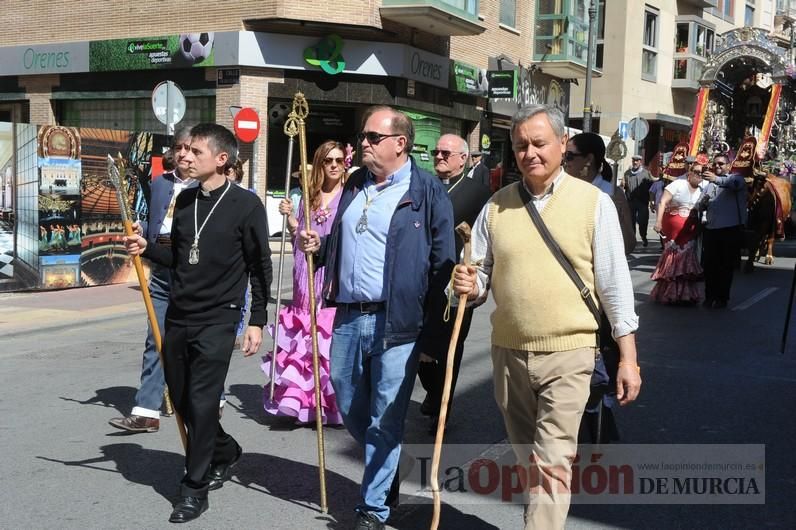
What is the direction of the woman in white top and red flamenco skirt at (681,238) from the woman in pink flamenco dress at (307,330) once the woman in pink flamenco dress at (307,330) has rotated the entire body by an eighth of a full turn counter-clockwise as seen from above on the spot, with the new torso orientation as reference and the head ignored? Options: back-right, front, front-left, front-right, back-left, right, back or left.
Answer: left

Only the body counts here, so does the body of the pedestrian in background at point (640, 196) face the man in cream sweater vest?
yes

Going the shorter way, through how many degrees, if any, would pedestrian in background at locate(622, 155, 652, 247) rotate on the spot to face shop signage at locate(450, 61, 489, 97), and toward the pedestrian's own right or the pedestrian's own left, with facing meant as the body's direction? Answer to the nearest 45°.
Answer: approximately 135° to the pedestrian's own right

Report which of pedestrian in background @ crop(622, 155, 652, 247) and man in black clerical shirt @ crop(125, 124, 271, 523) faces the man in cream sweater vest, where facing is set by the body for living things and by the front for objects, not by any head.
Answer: the pedestrian in background

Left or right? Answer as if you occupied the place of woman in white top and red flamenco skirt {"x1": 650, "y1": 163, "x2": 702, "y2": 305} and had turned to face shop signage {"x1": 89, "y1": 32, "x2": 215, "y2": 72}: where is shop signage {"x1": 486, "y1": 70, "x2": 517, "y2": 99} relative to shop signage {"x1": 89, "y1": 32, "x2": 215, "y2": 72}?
right

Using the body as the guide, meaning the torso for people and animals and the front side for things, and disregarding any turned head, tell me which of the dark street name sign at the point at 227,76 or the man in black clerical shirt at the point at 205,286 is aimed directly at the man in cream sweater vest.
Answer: the dark street name sign

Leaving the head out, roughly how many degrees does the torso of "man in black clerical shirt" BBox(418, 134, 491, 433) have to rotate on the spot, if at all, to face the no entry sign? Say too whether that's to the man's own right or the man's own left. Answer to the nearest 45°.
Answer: approximately 135° to the man's own right

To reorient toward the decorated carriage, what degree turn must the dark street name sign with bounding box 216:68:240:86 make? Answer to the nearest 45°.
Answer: approximately 90° to its left
